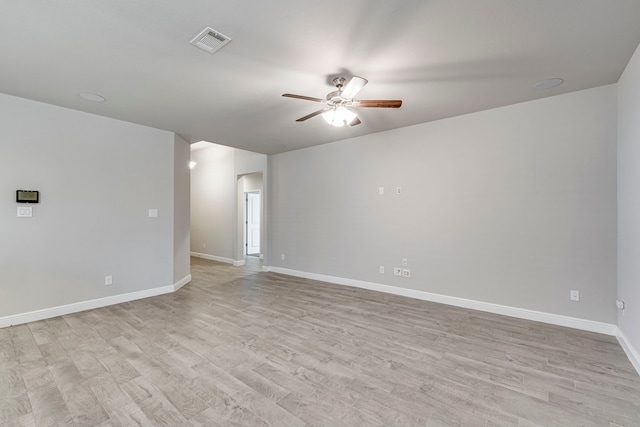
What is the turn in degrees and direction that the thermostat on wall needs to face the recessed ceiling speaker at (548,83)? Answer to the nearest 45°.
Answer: approximately 45° to its left

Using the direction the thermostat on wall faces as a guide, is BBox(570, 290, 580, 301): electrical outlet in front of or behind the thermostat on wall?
in front

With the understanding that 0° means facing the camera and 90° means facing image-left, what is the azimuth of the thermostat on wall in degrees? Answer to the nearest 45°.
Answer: approximately 0°

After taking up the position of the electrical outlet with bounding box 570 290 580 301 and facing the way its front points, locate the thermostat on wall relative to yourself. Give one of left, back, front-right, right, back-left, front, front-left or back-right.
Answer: front-right

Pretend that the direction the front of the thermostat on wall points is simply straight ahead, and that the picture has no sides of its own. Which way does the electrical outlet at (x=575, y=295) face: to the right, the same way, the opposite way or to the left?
to the right

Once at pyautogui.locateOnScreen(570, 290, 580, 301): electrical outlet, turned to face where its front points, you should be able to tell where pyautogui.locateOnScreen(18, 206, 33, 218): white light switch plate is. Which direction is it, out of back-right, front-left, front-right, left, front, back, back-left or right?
front-right

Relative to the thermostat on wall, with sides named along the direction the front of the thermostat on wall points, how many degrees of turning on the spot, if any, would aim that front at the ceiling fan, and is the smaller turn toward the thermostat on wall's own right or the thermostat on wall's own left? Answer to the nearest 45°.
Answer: approximately 45° to the thermostat on wall's own left

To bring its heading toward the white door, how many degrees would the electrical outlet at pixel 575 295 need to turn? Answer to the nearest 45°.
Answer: approximately 90° to its right

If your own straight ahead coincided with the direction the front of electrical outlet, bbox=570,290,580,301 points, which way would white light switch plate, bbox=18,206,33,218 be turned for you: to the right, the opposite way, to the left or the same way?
to the left

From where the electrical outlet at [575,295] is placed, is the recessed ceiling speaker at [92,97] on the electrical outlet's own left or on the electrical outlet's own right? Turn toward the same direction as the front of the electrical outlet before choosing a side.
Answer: on the electrical outlet's own right

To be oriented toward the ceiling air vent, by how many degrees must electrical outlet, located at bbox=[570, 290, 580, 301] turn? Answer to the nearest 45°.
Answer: approximately 45° to its right

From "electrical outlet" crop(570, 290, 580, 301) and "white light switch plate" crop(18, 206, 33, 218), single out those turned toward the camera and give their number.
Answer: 2

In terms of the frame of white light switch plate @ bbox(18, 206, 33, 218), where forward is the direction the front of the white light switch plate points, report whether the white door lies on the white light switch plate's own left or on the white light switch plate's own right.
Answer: on the white light switch plate's own left
